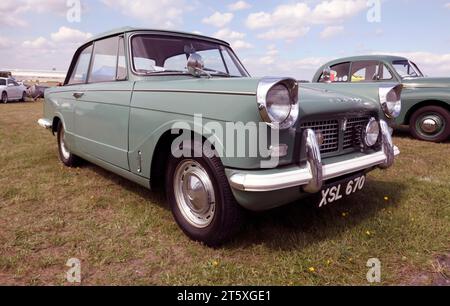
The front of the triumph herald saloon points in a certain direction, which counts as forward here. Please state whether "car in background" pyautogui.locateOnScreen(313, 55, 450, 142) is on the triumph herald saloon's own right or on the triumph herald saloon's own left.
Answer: on the triumph herald saloon's own left

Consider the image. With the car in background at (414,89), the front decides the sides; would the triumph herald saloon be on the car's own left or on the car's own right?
on the car's own right

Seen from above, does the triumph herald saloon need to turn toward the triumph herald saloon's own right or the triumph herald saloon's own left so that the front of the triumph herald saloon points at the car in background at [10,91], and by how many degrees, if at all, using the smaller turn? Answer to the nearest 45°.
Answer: approximately 180°

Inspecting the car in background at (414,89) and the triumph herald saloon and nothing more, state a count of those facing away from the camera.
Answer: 0

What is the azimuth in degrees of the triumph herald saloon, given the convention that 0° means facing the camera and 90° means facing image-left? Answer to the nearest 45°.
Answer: approximately 315°

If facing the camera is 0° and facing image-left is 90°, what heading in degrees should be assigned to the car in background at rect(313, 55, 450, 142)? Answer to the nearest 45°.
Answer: approximately 270°
